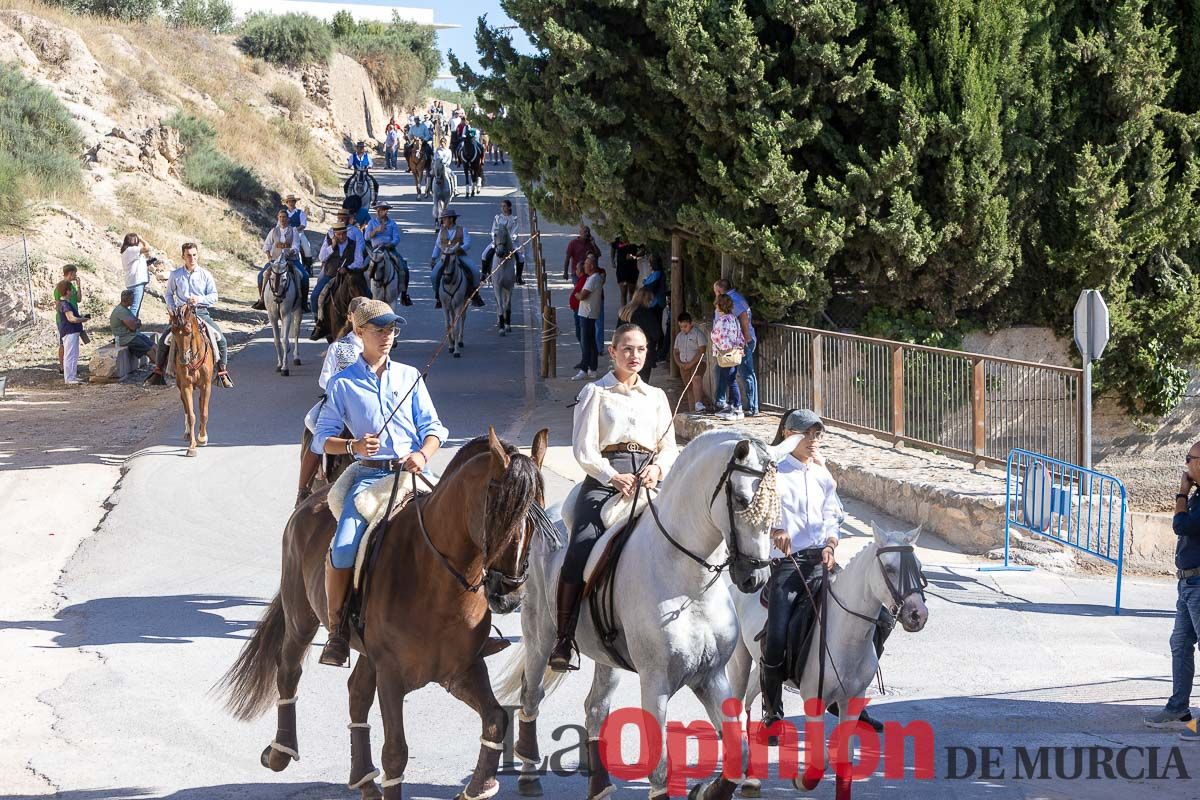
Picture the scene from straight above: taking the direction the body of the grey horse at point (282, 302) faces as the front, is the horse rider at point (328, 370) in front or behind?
in front

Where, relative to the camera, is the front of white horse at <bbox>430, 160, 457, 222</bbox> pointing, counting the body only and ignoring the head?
toward the camera

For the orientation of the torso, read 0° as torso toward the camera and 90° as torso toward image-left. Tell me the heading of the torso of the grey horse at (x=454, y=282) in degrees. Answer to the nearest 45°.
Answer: approximately 0°

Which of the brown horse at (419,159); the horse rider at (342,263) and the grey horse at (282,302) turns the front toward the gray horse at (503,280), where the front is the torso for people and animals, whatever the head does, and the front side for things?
the brown horse

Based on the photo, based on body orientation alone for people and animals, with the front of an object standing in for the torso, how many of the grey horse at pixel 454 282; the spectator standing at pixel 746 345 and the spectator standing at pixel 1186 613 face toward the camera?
1

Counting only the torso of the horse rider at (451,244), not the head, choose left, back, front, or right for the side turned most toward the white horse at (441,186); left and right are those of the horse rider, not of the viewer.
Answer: back

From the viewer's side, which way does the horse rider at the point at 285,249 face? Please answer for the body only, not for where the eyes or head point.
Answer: toward the camera

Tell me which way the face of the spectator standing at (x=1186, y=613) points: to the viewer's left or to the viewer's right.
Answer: to the viewer's left

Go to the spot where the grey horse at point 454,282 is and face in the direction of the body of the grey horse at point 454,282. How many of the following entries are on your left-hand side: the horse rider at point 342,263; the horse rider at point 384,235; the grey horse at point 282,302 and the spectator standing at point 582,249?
1

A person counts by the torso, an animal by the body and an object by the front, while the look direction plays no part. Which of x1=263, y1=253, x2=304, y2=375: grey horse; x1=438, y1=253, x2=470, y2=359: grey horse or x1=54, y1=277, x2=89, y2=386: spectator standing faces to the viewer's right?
the spectator standing

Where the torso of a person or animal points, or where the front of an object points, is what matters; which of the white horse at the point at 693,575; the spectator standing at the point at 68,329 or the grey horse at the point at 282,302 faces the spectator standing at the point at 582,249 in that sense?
the spectator standing at the point at 68,329

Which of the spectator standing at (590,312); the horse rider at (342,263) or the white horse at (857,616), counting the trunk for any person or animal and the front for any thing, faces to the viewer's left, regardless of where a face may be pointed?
the spectator standing

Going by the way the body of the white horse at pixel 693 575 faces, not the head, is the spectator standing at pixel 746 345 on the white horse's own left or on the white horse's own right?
on the white horse's own left
